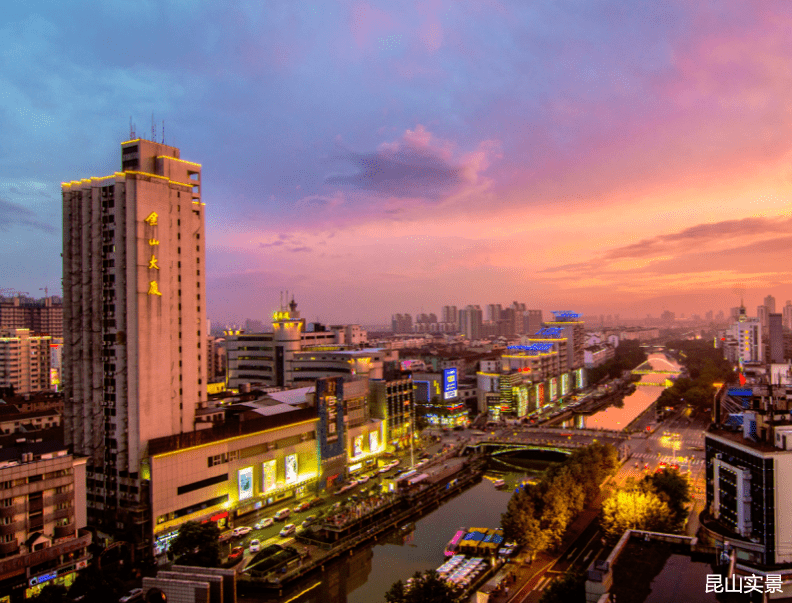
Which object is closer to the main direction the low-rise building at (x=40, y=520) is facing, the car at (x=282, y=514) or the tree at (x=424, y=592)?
the tree

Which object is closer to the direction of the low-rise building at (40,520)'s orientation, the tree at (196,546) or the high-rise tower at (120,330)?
the tree

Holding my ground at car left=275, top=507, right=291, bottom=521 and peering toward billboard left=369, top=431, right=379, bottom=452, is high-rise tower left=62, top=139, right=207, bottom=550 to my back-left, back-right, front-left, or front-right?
back-left

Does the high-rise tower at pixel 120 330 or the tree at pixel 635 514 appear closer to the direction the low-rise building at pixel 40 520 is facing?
the tree

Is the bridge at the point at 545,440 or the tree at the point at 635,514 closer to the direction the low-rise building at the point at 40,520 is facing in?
the tree

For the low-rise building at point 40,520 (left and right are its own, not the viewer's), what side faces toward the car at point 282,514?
left

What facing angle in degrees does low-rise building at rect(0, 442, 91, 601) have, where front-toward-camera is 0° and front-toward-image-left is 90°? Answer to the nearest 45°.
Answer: approximately 315°

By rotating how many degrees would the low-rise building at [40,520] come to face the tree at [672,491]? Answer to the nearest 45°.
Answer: approximately 45° to its left
